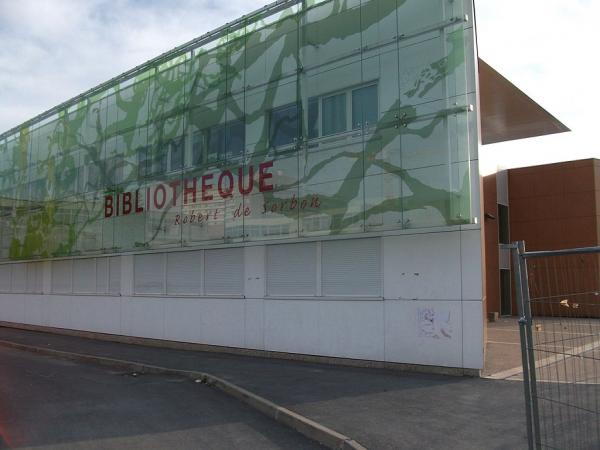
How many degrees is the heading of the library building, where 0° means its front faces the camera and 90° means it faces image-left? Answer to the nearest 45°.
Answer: approximately 45°

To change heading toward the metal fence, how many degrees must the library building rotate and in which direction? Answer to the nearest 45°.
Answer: approximately 45° to its left
